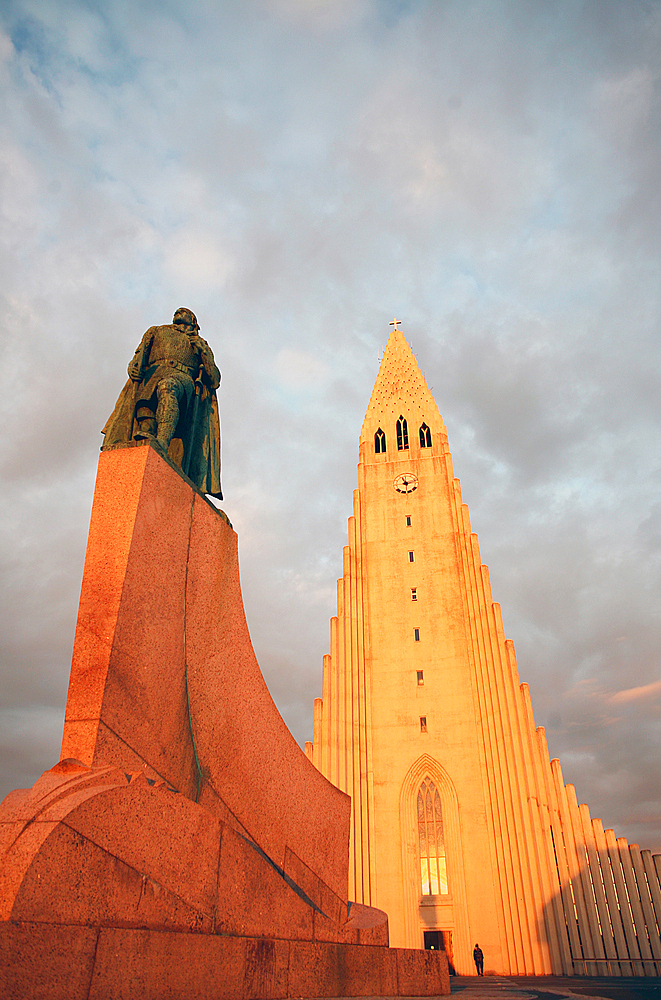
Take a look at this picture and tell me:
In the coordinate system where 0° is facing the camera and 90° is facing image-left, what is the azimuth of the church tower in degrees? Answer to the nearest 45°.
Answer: approximately 0°

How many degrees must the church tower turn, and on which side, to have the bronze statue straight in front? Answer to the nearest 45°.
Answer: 0° — it already faces it
